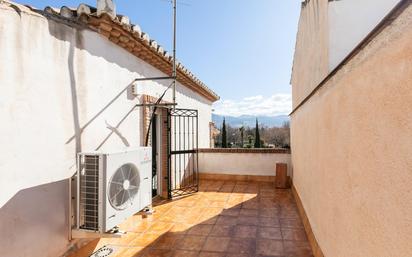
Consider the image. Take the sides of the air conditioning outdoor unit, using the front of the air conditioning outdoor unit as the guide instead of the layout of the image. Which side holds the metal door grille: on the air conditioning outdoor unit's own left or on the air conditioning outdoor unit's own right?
on the air conditioning outdoor unit's own left

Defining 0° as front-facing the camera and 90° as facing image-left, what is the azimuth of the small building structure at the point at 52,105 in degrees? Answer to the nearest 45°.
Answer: approximately 315°

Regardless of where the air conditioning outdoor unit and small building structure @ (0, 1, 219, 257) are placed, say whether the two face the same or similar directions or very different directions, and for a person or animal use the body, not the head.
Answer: same or similar directions

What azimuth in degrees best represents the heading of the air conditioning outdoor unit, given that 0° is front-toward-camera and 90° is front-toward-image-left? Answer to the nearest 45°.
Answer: approximately 315°
